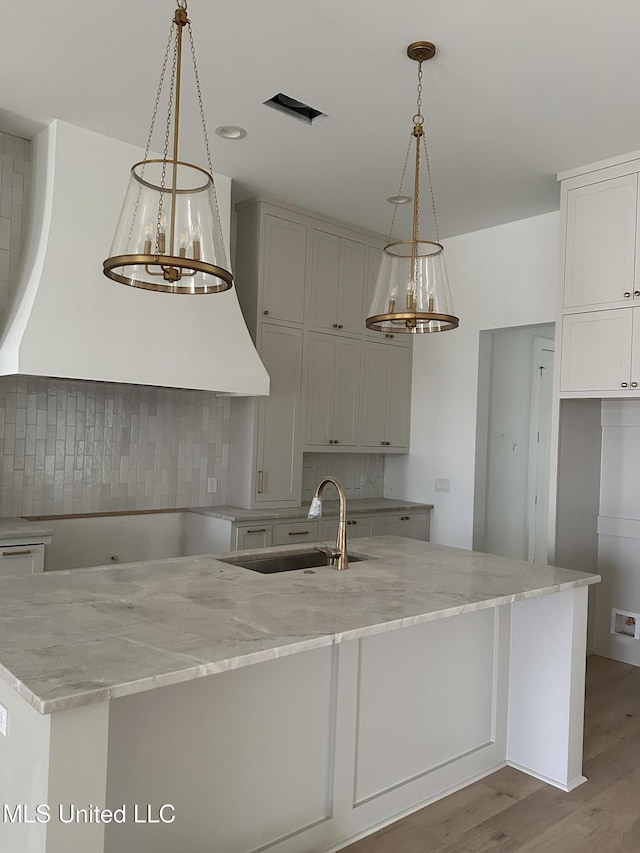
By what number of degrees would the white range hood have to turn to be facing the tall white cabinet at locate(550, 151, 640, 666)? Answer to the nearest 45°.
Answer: approximately 45° to its left

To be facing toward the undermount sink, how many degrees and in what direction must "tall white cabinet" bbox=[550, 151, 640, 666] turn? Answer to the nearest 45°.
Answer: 0° — it already faces it

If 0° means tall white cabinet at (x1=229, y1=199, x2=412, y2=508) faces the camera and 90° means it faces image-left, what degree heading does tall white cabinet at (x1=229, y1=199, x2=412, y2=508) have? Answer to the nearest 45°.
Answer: approximately 315°

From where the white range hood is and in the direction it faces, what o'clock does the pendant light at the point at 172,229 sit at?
The pendant light is roughly at 1 o'clock from the white range hood.

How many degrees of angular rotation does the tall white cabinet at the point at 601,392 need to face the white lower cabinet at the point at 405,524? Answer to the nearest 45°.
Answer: approximately 90° to its right

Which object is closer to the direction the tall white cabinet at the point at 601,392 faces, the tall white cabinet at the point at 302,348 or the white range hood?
the white range hood

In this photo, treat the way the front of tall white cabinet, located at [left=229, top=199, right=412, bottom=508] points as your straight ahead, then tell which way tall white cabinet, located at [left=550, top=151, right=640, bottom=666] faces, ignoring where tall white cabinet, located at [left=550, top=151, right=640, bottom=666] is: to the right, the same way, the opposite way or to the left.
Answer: to the right

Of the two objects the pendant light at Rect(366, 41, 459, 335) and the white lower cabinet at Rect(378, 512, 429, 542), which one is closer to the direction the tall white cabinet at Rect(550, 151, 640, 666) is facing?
the pendant light
